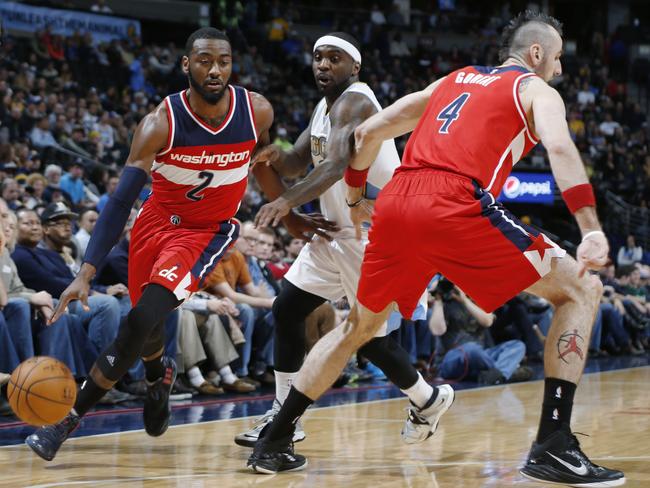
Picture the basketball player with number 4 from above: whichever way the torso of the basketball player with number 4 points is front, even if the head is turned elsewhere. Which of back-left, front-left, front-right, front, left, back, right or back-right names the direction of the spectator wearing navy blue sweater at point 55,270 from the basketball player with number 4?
left

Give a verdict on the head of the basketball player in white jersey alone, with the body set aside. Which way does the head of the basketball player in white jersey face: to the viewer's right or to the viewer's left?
to the viewer's left

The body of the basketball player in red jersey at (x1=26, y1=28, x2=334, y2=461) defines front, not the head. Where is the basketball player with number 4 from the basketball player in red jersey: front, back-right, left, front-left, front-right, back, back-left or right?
front-left

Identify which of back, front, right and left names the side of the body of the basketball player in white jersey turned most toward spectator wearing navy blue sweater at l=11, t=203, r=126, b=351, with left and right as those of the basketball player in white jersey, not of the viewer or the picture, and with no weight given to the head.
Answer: right

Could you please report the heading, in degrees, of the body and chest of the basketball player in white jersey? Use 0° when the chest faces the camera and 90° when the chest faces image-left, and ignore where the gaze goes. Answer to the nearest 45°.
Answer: approximately 45°

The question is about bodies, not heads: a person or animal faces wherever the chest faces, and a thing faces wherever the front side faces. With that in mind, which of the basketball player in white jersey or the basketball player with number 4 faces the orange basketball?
the basketball player in white jersey

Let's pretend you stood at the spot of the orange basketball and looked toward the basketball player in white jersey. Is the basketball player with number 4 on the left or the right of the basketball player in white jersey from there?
right

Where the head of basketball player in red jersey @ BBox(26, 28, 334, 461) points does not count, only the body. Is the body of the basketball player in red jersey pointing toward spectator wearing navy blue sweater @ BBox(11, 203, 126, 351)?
no

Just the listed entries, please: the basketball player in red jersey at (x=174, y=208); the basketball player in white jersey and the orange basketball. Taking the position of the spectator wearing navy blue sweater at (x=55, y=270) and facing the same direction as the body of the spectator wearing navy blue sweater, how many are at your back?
0

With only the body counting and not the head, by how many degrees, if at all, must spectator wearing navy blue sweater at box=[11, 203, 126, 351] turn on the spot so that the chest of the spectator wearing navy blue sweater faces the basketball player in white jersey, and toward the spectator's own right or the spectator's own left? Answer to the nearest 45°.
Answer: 0° — they already face them

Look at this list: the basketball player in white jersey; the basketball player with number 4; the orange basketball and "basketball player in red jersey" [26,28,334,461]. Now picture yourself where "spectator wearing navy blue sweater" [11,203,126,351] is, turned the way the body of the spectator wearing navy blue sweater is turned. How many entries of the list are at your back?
0

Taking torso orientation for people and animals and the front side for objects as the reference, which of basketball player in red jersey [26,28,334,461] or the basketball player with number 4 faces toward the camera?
the basketball player in red jersey

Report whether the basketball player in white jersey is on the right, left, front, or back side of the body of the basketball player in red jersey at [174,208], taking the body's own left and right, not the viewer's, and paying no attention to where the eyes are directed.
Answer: left

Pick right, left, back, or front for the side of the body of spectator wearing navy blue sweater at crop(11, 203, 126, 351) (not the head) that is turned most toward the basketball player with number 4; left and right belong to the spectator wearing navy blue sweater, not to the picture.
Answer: front

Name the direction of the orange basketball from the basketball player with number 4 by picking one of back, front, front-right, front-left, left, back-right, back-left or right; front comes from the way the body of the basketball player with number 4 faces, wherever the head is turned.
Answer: back-left

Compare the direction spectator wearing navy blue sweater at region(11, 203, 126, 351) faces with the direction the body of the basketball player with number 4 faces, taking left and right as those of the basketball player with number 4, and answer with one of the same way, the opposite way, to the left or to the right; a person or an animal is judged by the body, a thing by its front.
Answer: to the right

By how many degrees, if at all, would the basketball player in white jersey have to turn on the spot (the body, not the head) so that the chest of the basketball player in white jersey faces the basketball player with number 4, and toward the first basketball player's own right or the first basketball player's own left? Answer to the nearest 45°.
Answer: approximately 90° to the first basketball player's own left

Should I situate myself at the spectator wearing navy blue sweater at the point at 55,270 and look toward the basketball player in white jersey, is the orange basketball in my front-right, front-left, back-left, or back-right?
front-right

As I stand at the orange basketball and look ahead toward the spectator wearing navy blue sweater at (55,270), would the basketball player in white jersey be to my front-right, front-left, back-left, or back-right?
front-right

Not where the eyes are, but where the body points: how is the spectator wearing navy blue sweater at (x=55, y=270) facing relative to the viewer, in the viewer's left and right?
facing the viewer and to the right of the viewer

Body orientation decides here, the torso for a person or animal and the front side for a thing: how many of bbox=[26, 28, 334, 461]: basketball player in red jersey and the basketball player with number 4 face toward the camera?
1

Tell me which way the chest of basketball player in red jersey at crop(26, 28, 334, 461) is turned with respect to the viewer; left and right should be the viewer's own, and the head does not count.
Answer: facing the viewer
